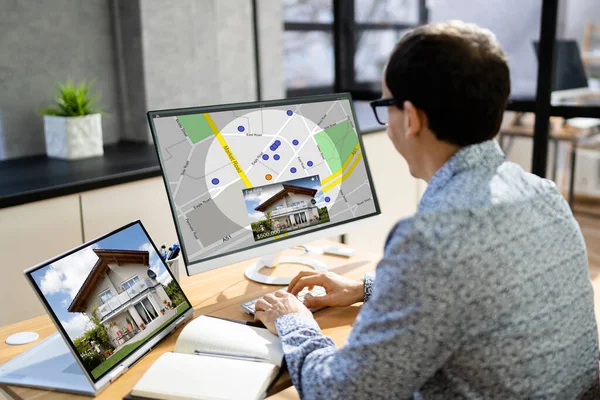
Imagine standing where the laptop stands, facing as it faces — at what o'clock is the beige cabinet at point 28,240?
The beige cabinet is roughly at 7 o'clock from the laptop.

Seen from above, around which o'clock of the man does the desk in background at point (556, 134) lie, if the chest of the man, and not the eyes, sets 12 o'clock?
The desk in background is roughly at 2 o'clock from the man.

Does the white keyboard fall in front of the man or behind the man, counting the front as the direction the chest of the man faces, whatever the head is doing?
in front

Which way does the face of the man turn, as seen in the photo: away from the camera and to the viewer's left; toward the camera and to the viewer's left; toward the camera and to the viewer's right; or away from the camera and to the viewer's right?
away from the camera and to the viewer's left

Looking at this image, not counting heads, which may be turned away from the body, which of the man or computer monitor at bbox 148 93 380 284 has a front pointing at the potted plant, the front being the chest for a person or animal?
the man

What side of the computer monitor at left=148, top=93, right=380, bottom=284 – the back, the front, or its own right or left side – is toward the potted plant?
back

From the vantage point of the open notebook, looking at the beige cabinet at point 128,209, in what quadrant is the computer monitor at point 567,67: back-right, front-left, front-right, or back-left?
front-right

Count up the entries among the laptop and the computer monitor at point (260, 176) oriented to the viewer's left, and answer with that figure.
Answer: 0

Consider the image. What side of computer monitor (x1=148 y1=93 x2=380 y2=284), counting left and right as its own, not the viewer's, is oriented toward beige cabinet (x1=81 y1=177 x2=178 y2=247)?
back

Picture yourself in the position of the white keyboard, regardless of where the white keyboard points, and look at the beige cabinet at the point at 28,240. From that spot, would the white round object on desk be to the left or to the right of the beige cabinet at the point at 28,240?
left

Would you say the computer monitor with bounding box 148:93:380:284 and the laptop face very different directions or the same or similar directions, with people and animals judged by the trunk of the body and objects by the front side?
same or similar directions

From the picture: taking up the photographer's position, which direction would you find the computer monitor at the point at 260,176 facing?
facing the viewer and to the right of the viewer

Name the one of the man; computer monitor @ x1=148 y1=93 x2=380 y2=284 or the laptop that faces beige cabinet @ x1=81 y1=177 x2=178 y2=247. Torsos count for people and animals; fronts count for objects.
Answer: the man
